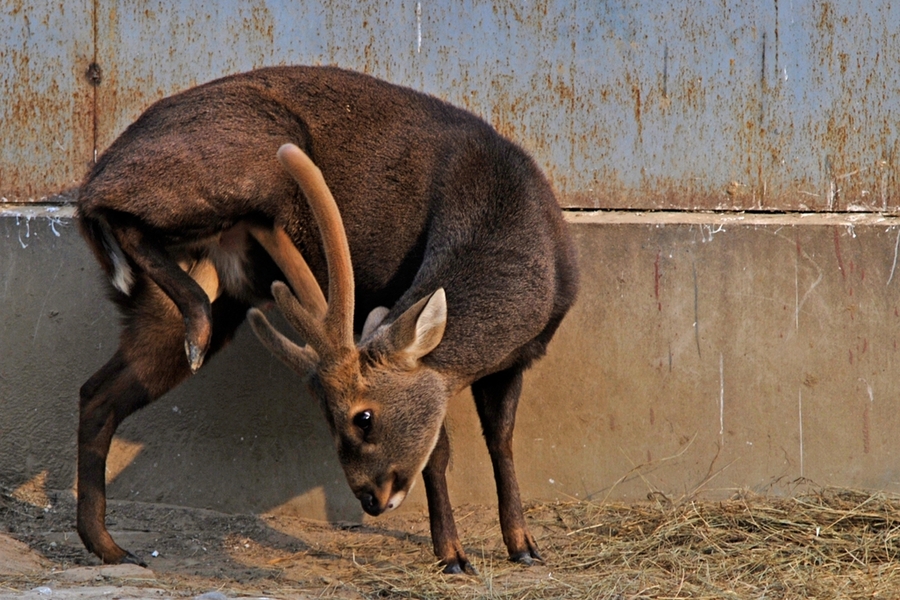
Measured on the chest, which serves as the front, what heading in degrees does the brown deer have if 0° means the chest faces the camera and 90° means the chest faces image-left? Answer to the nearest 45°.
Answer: approximately 270°
